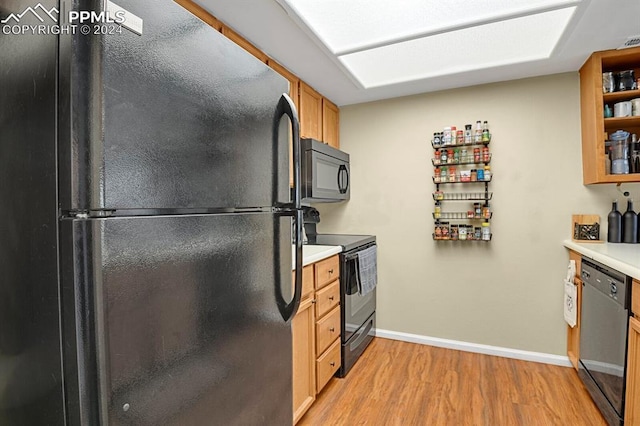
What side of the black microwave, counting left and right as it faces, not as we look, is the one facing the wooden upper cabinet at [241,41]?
right

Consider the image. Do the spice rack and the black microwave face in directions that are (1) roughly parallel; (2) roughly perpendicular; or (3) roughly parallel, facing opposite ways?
roughly perpendicular

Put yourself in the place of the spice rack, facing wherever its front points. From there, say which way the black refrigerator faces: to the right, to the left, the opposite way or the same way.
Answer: to the left

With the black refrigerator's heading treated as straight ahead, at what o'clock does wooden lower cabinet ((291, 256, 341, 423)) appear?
The wooden lower cabinet is roughly at 9 o'clock from the black refrigerator.

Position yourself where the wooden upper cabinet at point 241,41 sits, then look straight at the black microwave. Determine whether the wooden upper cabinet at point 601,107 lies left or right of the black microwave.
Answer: right

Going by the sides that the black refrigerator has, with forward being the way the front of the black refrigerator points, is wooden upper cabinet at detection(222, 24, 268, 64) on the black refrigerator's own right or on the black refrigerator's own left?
on the black refrigerator's own left

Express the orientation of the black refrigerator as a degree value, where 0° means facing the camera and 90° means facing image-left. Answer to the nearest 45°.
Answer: approximately 315°

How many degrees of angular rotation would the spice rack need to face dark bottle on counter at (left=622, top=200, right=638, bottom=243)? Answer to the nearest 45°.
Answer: approximately 90° to its left
